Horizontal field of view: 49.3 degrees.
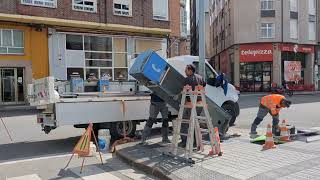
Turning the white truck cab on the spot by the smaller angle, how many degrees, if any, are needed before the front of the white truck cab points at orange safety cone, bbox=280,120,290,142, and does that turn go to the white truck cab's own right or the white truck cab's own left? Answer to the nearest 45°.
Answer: approximately 45° to the white truck cab's own right

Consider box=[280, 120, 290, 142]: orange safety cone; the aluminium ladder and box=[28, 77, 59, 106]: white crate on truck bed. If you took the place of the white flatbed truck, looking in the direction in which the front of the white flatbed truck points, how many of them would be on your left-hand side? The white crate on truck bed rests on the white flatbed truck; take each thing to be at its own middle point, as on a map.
0

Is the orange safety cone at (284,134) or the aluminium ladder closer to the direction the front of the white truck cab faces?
the orange safety cone

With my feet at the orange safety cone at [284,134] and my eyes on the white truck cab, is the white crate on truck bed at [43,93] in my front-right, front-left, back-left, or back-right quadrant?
front-left

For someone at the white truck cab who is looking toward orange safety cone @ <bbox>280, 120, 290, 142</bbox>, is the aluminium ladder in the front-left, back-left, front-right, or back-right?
front-right

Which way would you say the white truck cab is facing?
to the viewer's right

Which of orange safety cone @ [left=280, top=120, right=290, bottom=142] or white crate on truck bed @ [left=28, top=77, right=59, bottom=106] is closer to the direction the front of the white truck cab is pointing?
the orange safety cone

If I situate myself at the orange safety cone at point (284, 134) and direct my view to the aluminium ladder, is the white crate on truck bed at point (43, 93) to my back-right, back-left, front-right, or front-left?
front-right

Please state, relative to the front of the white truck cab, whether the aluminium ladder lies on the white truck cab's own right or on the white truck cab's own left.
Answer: on the white truck cab's own right
